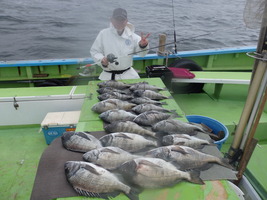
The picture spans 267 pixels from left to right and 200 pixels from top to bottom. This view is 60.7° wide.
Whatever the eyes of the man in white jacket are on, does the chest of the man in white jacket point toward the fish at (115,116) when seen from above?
yes

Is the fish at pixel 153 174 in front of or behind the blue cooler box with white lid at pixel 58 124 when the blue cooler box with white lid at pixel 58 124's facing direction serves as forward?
in front

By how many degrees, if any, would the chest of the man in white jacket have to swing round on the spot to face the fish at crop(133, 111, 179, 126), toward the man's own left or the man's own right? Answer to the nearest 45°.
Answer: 0° — they already face it

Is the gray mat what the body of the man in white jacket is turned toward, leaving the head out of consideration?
yes

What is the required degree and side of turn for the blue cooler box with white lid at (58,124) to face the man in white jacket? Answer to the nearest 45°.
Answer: approximately 135° to its left

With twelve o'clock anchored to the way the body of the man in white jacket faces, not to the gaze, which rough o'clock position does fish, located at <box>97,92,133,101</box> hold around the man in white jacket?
The fish is roughly at 12 o'clock from the man in white jacket.

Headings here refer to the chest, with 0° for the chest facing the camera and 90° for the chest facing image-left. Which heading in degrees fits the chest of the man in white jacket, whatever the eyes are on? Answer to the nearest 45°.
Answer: approximately 0°

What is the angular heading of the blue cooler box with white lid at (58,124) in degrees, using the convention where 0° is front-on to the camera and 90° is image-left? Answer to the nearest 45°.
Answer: approximately 0°

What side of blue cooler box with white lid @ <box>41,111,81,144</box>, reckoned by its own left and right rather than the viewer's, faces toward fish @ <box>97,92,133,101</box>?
left

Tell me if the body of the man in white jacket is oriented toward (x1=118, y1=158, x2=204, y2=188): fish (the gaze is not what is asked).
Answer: yes

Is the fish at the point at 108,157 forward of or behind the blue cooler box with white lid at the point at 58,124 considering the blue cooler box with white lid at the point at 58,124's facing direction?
forward

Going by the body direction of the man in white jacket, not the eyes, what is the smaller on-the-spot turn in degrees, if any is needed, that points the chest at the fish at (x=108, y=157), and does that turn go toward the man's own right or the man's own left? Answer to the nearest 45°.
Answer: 0° — they already face it

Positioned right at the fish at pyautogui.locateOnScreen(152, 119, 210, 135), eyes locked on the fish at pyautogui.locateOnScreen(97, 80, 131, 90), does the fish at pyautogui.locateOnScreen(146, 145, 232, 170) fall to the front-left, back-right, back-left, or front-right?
back-left

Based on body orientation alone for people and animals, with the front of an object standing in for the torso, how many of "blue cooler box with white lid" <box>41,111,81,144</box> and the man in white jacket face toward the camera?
2

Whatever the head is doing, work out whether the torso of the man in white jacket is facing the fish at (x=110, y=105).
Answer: yes
